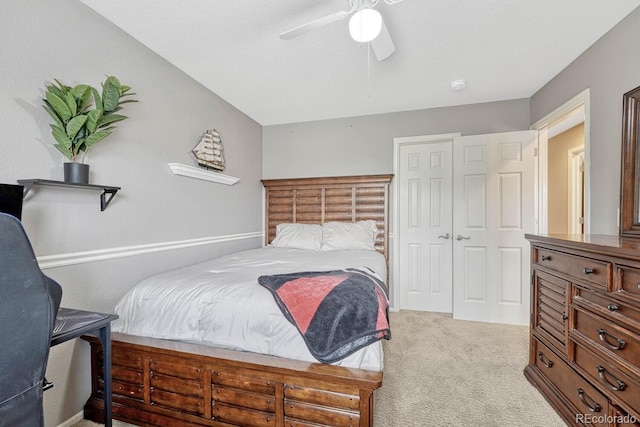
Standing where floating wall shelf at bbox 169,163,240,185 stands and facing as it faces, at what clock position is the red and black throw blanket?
The red and black throw blanket is roughly at 1 o'clock from the floating wall shelf.

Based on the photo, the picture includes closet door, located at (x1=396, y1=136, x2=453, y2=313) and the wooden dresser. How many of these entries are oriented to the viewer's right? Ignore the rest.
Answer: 0

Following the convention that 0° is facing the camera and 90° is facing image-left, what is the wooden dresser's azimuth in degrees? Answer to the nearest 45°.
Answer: approximately 45°

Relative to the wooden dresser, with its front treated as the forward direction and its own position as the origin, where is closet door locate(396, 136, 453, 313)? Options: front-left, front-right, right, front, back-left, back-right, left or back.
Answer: right

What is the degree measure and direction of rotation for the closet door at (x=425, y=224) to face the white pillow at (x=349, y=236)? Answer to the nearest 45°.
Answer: approximately 45° to its right

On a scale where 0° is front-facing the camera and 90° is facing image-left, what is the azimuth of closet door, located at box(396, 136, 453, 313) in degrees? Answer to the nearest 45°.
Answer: approximately 0°

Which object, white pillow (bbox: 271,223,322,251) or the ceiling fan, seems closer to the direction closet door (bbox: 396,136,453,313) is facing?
the ceiling fan

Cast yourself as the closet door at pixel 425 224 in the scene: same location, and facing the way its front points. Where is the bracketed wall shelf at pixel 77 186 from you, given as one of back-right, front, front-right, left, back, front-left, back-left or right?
front-right

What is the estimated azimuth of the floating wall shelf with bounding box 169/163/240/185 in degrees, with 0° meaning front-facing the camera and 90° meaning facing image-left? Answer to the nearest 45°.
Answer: approximately 315°
